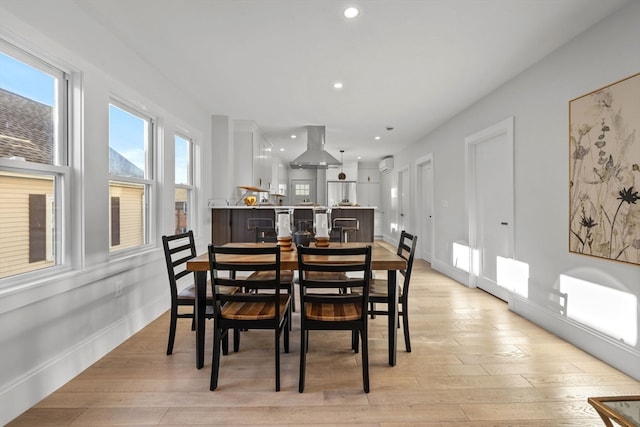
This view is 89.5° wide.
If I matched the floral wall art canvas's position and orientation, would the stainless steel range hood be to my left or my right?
on my right

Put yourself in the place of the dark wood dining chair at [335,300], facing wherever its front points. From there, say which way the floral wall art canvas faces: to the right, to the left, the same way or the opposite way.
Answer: to the left

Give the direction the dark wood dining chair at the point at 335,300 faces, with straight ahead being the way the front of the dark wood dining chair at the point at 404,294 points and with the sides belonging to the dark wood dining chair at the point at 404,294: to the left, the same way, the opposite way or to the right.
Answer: to the right

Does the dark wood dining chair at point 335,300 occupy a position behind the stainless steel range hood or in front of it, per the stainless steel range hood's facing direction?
in front

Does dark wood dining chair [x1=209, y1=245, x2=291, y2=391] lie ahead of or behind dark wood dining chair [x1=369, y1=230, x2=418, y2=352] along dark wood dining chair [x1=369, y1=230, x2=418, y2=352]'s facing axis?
ahead

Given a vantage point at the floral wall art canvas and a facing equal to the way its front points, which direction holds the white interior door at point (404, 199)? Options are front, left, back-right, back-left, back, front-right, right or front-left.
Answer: right

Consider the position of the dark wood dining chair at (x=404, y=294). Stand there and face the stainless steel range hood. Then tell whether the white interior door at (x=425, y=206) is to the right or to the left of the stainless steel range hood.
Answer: right

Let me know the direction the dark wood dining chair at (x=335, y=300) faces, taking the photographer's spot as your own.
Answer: facing away from the viewer

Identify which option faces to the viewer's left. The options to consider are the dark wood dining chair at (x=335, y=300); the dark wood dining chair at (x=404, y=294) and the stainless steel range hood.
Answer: the dark wood dining chair at (x=404, y=294)

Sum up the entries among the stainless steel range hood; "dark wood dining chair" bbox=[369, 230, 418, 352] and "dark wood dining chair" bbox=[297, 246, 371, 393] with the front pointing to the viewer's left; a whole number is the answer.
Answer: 1

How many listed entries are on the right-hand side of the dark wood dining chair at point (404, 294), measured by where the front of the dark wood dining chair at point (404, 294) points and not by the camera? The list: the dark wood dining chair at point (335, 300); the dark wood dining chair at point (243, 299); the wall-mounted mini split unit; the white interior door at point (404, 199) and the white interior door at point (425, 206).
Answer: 3

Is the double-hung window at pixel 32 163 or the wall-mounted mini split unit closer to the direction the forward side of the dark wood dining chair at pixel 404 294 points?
the double-hung window

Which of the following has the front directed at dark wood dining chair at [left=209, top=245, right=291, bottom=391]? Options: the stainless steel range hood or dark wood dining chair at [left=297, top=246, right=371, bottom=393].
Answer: the stainless steel range hood

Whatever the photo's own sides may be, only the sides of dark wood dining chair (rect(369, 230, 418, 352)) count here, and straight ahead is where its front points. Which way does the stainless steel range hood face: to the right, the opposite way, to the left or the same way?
to the left

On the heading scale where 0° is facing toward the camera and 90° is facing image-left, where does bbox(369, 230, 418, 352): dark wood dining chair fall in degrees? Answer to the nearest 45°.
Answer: approximately 90°
